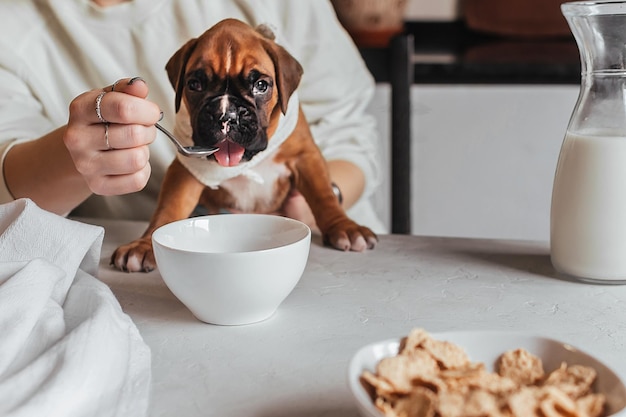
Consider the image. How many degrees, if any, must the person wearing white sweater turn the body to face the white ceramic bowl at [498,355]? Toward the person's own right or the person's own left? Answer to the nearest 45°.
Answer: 0° — they already face it

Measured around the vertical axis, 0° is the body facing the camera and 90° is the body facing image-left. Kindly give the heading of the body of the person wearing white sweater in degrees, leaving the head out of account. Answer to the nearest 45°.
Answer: approximately 0°

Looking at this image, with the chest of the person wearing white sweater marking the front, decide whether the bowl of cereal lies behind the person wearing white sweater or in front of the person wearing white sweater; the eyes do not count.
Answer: in front

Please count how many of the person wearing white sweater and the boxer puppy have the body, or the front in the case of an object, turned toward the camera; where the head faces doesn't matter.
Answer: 2

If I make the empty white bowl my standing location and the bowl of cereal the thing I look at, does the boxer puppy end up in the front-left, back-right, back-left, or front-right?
back-left

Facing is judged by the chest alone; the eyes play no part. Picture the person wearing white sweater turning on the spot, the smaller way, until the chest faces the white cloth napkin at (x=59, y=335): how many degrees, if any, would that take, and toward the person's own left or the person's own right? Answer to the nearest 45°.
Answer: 0° — they already face it
